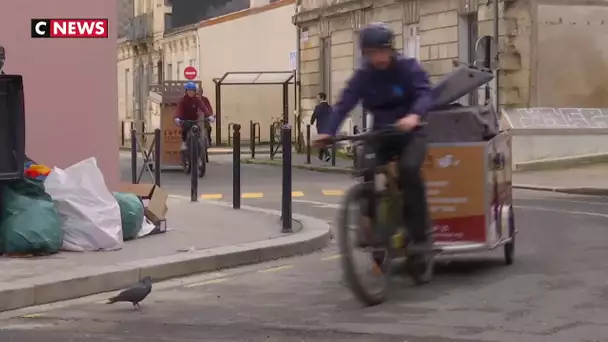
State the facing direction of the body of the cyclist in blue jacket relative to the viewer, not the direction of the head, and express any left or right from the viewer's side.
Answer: facing the viewer and to the left of the viewer

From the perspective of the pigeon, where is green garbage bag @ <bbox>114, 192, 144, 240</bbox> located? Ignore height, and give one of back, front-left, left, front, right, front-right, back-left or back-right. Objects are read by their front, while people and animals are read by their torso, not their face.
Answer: left

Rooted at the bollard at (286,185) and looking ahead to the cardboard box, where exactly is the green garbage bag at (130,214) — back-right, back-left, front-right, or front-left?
front-left

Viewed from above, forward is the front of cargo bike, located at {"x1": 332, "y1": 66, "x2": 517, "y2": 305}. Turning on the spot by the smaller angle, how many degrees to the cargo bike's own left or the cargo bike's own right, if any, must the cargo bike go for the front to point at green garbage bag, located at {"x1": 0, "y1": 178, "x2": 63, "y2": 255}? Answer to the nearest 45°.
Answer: approximately 45° to the cargo bike's own right

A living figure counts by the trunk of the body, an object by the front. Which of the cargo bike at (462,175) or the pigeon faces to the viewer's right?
the pigeon

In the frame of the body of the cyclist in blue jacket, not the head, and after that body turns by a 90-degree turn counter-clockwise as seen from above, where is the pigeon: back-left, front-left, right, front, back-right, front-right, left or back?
back-right

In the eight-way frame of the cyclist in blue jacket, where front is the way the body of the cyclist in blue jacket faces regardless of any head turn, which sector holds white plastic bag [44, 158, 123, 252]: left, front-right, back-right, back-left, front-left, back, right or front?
right

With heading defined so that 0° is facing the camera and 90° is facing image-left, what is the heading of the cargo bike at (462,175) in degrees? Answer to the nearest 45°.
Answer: approximately 45°

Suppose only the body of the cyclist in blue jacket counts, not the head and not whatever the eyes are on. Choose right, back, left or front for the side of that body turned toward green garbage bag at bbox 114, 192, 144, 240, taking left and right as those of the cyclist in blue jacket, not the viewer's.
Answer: right

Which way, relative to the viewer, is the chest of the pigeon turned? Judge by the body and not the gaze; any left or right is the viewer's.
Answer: facing to the right of the viewer

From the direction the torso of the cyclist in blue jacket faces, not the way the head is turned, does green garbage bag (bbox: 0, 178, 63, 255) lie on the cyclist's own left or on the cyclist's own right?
on the cyclist's own right

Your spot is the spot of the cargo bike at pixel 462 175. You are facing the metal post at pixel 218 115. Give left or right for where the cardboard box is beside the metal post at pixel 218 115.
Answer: left

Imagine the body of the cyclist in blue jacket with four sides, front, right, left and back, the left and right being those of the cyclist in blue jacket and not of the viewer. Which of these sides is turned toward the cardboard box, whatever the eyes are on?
right

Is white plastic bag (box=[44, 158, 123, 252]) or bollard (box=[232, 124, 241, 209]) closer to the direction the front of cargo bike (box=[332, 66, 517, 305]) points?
the white plastic bag

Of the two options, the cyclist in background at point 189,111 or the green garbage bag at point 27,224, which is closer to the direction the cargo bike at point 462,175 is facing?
the green garbage bag
